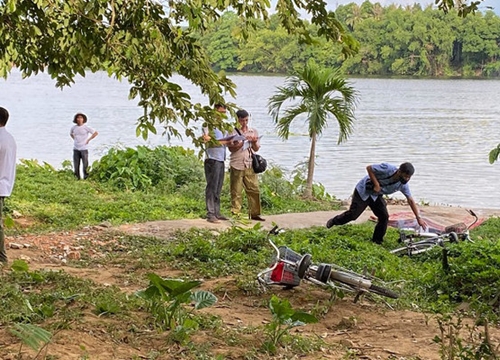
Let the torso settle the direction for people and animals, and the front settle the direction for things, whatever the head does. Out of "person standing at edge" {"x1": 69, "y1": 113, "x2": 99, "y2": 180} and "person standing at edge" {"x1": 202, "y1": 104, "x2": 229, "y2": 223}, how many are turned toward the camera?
1

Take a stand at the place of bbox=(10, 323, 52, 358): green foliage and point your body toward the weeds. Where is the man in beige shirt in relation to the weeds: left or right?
left

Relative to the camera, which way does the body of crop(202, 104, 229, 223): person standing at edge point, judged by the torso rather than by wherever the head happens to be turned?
to the viewer's right

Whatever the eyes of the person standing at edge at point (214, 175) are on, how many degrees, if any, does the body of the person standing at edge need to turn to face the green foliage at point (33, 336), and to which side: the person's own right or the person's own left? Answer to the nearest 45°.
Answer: approximately 90° to the person's own right

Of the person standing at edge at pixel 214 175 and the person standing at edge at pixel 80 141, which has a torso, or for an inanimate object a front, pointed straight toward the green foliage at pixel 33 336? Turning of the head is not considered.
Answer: the person standing at edge at pixel 80 141

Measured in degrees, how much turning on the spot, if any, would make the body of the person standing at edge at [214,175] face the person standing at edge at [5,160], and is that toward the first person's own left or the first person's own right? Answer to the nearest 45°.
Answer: approximately 135° to the first person's own right

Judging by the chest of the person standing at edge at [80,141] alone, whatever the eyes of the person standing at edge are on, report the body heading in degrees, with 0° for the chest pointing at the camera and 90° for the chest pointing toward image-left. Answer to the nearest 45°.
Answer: approximately 0°

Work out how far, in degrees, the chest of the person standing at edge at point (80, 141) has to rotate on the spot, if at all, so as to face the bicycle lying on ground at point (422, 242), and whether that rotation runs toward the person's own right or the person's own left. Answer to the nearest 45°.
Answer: approximately 45° to the person's own left

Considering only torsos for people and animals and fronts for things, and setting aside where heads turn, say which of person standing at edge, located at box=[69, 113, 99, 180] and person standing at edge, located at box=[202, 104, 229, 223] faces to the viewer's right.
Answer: person standing at edge, located at box=[202, 104, 229, 223]

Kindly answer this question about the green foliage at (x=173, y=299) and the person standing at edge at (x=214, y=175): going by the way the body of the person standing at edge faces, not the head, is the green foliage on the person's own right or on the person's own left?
on the person's own right

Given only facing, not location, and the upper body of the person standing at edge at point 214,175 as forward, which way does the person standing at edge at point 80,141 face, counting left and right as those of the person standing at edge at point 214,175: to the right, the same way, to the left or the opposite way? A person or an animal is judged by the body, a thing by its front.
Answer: to the right

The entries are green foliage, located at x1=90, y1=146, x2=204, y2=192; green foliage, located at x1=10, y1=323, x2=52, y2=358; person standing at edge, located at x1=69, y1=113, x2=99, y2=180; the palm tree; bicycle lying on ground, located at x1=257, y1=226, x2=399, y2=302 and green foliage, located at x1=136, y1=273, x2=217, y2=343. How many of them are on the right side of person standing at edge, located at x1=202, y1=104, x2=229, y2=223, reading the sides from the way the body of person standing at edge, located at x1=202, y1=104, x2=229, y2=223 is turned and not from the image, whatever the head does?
3

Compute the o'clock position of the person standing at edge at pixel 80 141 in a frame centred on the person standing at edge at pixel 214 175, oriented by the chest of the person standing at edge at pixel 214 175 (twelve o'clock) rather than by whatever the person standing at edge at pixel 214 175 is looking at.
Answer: the person standing at edge at pixel 80 141 is roughly at 8 o'clock from the person standing at edge at pixel 214 175.
